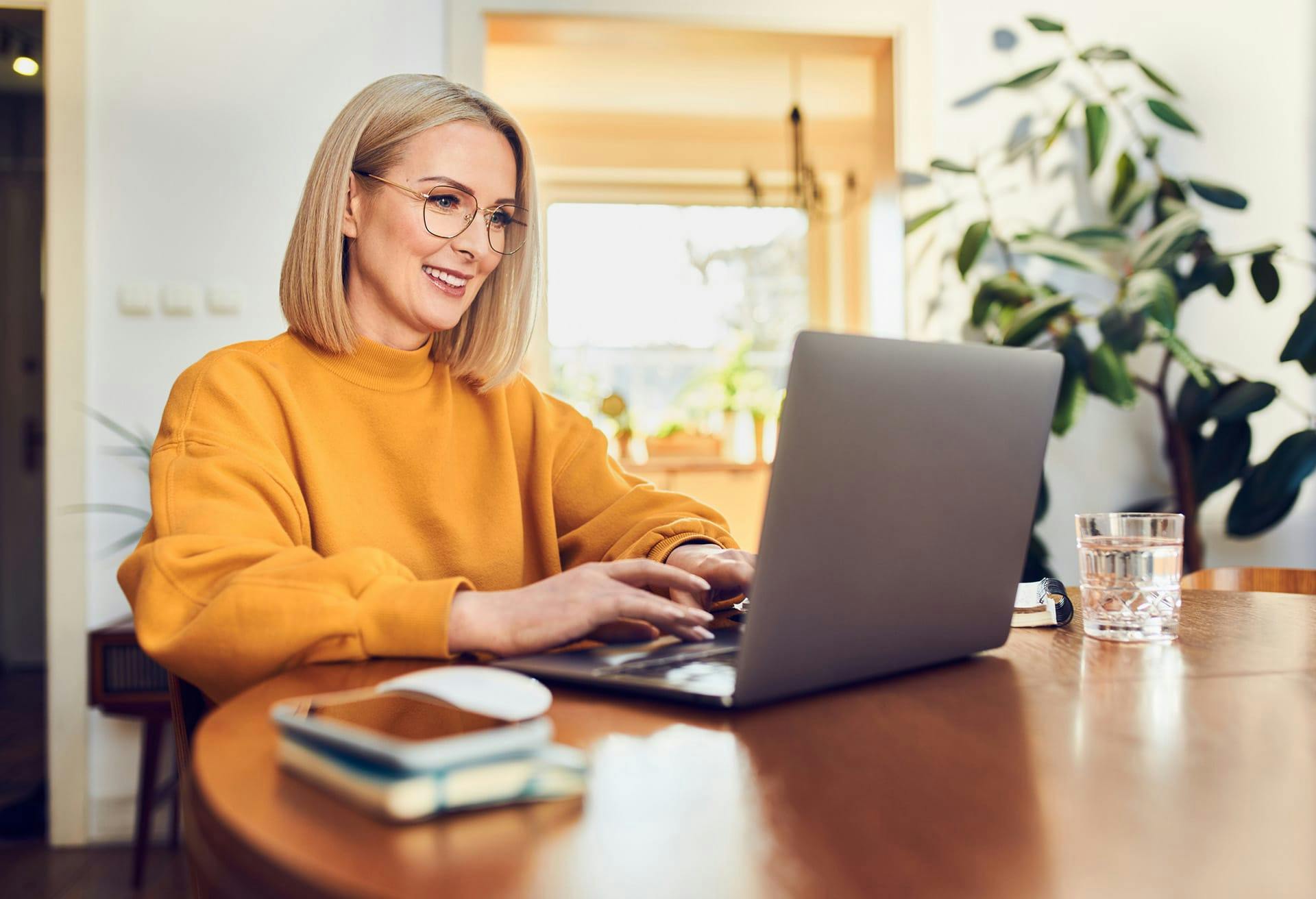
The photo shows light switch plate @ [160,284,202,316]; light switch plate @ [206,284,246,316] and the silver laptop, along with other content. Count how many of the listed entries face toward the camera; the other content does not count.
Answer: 2

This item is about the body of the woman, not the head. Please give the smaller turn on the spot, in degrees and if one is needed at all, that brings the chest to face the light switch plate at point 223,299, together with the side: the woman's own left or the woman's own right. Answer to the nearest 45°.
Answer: approximately 135° to the woman's own left

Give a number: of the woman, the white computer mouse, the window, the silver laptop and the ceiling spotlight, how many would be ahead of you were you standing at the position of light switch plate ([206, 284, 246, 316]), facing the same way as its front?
3

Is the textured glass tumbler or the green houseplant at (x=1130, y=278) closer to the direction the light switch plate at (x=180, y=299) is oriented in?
the textured glass tumbler

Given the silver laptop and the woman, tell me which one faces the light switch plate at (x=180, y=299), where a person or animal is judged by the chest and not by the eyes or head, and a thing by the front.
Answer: the silver laptop

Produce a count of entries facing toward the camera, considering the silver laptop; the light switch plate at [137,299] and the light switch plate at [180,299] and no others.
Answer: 2

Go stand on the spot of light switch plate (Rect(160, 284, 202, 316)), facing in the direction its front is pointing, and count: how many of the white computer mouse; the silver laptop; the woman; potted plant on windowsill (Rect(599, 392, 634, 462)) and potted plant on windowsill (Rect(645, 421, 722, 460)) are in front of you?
3

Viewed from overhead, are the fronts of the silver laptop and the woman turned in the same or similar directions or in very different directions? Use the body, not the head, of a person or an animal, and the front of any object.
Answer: very different directions

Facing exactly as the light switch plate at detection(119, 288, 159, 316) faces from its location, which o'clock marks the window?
The window is roughly at 8 o'clock from the light switch plate.

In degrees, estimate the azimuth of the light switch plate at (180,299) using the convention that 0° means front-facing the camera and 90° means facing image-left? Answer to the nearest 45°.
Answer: approximately 0°

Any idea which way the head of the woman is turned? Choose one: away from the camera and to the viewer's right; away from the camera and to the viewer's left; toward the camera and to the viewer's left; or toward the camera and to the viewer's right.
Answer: toward the camera and to the viewer's right

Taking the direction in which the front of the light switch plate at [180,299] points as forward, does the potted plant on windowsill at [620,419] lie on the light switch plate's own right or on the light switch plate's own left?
on the light switch plate's own left
